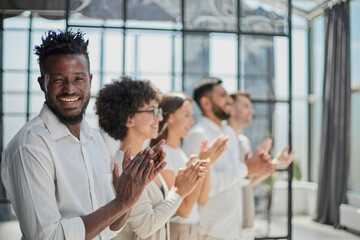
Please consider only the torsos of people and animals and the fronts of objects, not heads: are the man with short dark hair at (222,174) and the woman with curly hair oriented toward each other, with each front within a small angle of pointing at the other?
no

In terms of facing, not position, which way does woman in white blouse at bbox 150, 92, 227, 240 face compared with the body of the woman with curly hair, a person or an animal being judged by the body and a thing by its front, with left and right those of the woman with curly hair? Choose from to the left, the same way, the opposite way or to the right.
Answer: the same way

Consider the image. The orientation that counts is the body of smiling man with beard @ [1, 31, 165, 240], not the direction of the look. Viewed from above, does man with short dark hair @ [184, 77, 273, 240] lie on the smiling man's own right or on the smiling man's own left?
on the smiling man's own left

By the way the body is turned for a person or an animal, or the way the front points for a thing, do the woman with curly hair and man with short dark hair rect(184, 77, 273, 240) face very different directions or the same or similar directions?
same or similar directions

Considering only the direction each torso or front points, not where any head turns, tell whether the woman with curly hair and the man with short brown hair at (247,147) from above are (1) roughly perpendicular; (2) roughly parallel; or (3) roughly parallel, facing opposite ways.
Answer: roughly parallel

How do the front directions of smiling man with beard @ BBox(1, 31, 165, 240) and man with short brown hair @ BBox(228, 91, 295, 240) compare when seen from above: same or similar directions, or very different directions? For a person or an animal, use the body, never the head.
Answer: same or similar directions

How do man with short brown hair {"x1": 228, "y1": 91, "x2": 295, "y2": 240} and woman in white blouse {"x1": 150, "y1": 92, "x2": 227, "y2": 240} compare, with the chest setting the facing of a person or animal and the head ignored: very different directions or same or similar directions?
same or similar directions

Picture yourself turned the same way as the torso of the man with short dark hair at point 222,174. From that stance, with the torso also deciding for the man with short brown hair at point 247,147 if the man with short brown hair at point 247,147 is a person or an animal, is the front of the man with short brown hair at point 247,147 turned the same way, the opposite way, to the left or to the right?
the same way

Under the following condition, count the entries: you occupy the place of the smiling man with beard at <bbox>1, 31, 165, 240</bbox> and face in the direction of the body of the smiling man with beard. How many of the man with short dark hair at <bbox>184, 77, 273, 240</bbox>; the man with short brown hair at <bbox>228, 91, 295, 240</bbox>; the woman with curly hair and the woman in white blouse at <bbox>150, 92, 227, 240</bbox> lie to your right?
0
